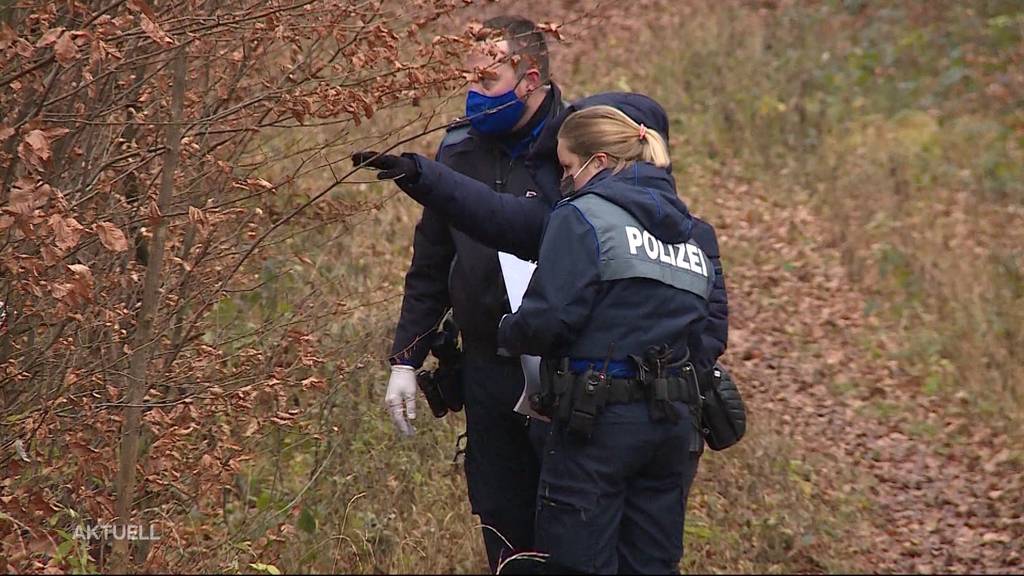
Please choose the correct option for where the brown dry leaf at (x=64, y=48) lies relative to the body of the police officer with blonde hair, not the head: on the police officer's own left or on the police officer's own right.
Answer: on the police officer's own left

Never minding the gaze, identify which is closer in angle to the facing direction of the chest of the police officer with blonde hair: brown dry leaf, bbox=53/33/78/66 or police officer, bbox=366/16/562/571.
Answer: the police officer

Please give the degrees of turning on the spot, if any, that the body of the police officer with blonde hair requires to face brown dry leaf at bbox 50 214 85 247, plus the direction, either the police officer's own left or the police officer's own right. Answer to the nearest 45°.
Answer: approximately 90° to the police officer's own left

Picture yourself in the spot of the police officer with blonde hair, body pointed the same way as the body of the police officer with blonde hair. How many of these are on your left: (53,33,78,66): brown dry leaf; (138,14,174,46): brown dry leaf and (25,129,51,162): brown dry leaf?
3

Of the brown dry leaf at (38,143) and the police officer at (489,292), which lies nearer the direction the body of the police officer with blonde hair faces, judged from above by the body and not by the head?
the police officer

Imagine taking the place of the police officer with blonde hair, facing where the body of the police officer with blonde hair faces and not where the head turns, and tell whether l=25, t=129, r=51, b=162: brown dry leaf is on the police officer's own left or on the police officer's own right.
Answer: on the police officer's own left

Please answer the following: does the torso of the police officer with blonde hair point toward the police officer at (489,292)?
yes

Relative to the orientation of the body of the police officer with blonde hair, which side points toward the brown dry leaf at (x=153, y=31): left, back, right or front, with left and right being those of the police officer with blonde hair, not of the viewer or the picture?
left

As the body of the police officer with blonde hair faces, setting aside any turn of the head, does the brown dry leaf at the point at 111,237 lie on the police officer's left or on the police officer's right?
on the police officer's left

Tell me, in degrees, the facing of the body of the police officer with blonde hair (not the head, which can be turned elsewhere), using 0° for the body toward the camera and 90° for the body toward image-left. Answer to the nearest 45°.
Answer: approximately 135°
